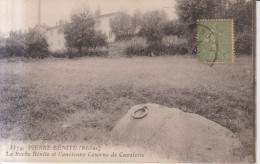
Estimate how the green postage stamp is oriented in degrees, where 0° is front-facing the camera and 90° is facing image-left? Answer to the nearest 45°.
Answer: approximately 0°
